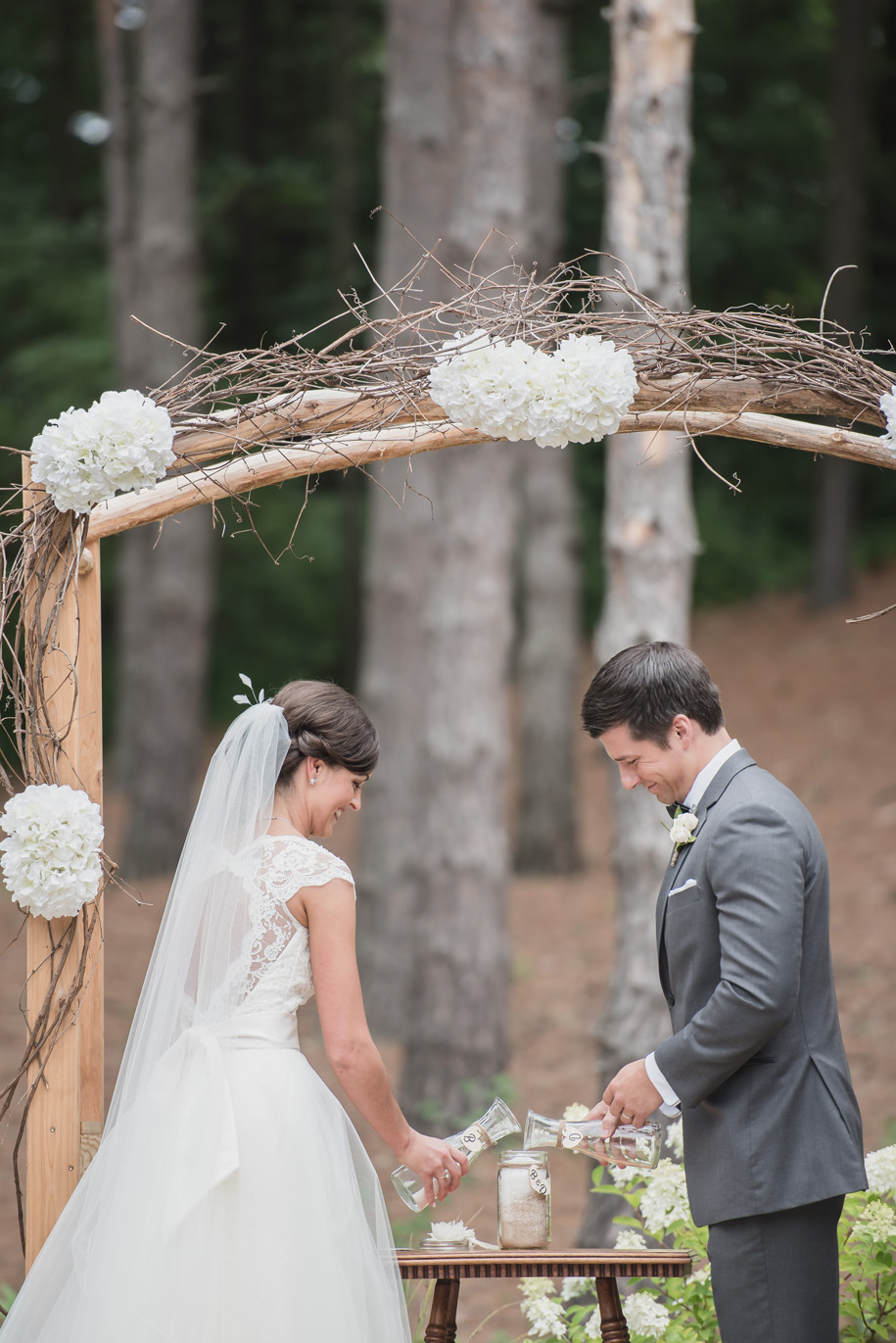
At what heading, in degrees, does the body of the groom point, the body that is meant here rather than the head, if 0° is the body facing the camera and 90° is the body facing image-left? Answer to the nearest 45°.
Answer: approximately 90°

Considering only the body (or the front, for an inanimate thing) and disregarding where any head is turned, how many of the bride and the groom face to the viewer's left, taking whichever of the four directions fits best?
1

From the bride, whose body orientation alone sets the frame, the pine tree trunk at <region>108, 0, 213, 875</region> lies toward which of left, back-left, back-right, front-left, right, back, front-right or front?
front-left

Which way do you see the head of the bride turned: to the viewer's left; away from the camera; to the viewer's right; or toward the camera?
to the viewer's right

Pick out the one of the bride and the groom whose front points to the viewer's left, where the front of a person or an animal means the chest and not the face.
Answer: the groom

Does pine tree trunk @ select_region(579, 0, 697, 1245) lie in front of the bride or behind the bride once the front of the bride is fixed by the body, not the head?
in front

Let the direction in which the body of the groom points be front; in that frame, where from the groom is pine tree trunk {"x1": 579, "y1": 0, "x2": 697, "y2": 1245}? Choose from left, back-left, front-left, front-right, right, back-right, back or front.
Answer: right

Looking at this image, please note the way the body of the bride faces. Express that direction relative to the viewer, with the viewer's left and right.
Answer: facing away from the viewer and to the right of the viewer
